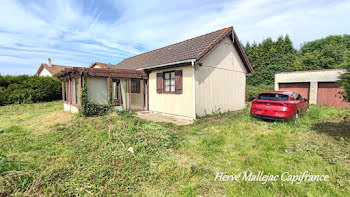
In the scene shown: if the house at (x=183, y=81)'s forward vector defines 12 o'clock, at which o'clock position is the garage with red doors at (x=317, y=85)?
The garage with red doors is roughly at 7 o'clock from the house.

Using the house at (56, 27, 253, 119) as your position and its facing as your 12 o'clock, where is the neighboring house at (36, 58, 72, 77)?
The neighboring house is roughly at 3 o'clock from the house.

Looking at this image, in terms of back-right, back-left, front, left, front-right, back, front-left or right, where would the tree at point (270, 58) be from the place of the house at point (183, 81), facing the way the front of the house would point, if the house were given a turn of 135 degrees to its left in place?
front-left

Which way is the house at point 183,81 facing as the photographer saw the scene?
facing the viewer and to the left of the viewer

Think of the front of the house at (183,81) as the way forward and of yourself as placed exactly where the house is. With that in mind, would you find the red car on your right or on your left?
on your left
